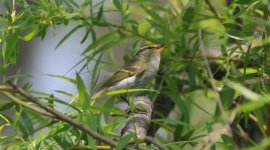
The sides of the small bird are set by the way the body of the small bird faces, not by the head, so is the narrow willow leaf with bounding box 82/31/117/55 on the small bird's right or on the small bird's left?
on the small bird's right

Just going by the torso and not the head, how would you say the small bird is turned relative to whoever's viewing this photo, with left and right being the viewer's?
facing to the right of the viewer
